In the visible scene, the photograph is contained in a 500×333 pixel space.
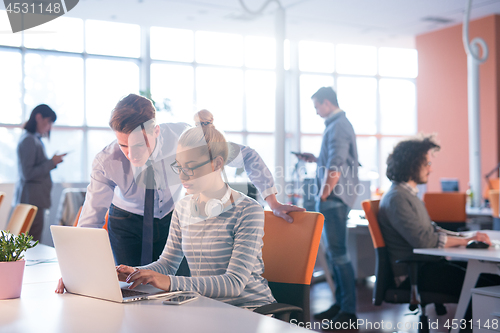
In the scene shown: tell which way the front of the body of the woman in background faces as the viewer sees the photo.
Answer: to the viewer's right

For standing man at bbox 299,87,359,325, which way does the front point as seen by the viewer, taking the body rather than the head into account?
to the viewer's left

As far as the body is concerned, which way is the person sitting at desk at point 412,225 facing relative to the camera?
to the viewer's right

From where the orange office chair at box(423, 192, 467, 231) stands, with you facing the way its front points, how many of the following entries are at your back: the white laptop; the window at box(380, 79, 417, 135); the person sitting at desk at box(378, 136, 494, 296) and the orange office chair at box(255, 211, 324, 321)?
3

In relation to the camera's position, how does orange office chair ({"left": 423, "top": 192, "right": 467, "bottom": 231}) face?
facing away from the viewer

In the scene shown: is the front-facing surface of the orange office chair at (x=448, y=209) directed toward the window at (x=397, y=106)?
yes

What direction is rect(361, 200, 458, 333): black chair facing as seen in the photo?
to the viewer's right

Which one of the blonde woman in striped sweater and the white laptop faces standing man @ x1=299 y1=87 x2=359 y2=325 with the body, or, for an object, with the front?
the white laptop

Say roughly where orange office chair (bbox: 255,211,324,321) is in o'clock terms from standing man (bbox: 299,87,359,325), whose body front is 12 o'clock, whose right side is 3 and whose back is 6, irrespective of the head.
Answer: The orange office chair is roughly at 9 o'clock from the standing man.

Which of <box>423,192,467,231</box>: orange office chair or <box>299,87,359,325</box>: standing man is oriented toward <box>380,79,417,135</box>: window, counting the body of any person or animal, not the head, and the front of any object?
the orange office chair

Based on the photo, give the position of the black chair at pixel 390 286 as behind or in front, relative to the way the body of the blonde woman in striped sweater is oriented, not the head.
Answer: behind

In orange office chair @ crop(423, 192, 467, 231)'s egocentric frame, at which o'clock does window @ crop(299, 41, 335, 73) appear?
The window is roughly at 11 o'clock from the orange office chair.
